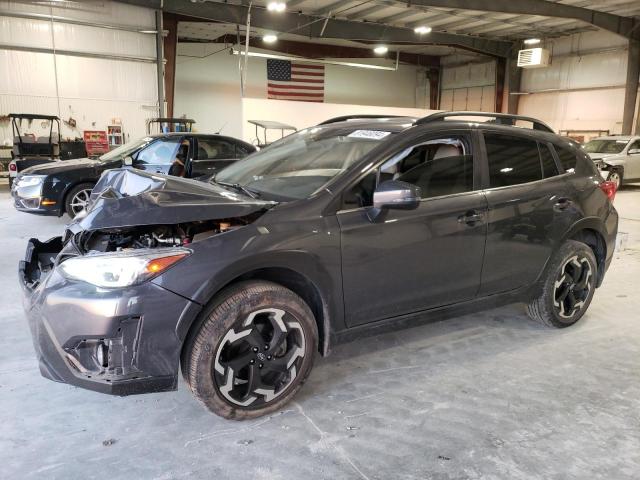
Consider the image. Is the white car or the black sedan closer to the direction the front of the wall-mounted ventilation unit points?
the black sedan

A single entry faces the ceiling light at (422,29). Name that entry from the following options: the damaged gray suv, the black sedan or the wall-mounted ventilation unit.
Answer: the wall-mounted ventilation unit

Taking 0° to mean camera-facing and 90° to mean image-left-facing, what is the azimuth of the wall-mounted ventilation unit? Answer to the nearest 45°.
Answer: approximately 45°

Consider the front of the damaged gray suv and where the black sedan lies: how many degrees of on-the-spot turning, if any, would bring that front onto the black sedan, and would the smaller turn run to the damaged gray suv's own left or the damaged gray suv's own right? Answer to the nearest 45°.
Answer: approximately 90° to the damaged gray suv's own right

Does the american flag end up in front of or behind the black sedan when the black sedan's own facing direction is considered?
behind

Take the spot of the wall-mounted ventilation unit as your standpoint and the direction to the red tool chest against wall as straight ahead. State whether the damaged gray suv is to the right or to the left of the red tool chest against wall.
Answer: left

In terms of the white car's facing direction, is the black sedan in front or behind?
in front

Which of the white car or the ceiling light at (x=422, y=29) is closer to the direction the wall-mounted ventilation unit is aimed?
the ceiling light

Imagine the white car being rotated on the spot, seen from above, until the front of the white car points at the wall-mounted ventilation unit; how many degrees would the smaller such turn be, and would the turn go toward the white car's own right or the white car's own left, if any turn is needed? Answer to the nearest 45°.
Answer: approximately 90° to the white car's own right

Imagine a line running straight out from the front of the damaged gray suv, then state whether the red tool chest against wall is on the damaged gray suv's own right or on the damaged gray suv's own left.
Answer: on the damaged gray suv's own right

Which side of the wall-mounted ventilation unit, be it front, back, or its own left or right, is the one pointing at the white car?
left

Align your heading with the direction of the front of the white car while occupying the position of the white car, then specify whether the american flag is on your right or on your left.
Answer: on your right

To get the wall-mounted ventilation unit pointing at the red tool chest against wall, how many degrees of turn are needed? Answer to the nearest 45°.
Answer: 0° — it already faces it

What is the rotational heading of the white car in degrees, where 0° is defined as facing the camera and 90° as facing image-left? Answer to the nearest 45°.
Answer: approximately 45°
